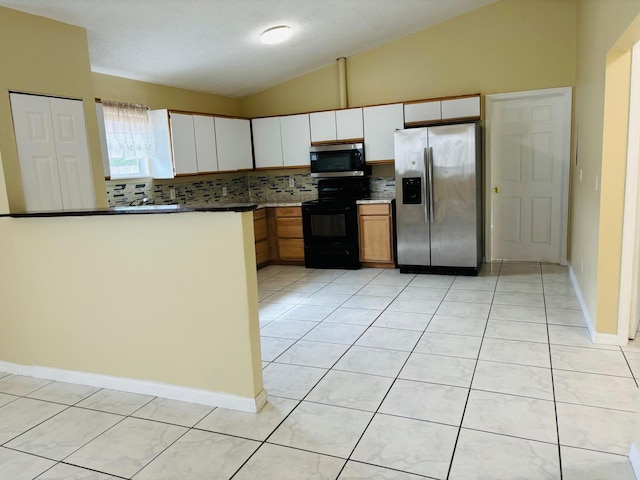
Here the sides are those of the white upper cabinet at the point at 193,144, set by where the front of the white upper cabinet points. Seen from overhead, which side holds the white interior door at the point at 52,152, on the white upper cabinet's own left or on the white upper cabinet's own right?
on the white upper cabinet's own right

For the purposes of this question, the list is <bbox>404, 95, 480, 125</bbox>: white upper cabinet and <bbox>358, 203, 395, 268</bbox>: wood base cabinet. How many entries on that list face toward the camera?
2

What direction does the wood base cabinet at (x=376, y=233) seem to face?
toward the camera

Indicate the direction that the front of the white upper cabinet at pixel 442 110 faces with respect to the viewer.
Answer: facing the viewer

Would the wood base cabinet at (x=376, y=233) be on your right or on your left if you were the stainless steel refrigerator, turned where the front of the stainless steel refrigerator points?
on your right

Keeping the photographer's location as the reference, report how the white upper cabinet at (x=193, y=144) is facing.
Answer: facing the viewer and to the right of the viewer

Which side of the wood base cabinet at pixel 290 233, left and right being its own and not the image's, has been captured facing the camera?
front

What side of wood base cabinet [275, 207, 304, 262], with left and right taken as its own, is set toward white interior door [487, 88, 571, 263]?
left

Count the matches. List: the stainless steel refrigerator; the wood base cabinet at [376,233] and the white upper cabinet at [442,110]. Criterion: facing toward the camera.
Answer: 3

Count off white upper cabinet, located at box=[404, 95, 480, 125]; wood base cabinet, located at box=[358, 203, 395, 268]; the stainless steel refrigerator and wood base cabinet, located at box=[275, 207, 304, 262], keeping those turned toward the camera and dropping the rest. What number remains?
4

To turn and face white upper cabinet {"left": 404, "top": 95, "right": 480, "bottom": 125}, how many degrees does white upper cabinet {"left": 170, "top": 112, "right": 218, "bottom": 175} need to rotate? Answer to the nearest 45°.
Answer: approximately 45° to its left
